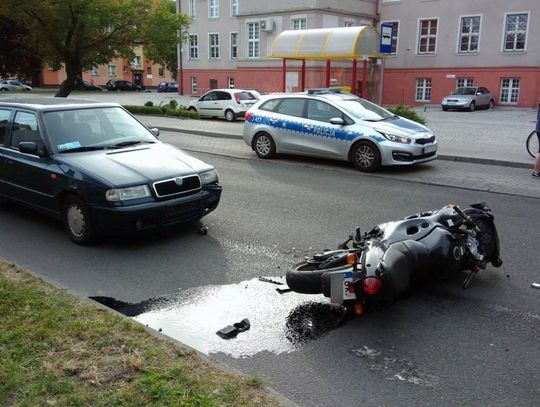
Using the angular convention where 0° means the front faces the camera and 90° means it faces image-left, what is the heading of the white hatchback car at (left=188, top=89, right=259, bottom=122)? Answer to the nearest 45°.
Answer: approximately 135°

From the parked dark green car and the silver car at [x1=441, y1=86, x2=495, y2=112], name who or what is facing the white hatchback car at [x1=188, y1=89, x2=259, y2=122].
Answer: the silver car

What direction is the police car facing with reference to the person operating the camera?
facing the viewer and to the right of the viewer

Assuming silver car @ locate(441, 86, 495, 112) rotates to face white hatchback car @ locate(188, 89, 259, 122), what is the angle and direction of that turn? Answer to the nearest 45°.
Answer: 0° — it already faces it

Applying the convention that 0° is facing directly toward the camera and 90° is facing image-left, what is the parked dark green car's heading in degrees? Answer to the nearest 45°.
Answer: approximately 315°

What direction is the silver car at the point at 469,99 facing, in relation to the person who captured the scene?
facing the viewer and to the left of the viewer

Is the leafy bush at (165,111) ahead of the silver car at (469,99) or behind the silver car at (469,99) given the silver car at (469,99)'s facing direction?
ahead

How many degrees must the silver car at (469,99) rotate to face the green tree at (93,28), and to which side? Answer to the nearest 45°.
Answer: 0° — it already faces it

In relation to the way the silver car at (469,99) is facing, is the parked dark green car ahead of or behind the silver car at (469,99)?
ahead

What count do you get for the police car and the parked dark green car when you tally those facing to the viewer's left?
0

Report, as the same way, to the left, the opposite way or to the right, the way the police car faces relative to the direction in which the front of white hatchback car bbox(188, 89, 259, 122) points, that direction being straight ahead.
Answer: the opposite way
